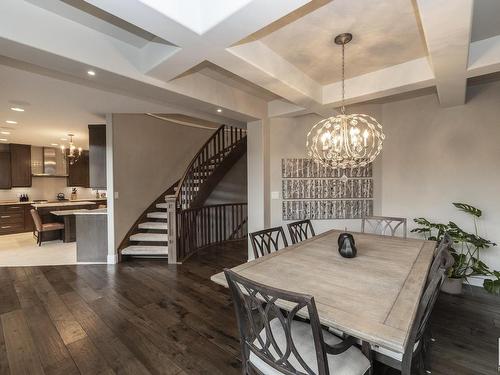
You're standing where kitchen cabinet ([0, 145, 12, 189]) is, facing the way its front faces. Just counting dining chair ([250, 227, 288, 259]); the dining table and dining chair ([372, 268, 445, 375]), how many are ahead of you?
3

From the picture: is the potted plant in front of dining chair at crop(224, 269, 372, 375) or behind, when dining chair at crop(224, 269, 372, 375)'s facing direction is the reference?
in front

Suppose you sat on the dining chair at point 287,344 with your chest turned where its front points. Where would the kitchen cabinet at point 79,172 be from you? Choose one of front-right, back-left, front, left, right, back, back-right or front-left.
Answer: left

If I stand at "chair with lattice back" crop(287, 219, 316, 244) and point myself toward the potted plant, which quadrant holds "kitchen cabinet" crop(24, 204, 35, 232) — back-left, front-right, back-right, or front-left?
back-left

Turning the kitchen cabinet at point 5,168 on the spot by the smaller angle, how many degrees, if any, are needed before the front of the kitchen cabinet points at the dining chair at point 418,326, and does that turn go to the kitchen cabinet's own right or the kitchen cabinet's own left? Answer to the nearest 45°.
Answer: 0° — it already faces it

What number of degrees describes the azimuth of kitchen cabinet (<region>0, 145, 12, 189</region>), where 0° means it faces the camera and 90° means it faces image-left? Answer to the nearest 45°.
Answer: approximately 0°

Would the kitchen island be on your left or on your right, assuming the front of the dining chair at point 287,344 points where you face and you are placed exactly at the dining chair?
on your left

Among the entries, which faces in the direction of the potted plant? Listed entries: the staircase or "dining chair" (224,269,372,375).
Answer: the dining chair

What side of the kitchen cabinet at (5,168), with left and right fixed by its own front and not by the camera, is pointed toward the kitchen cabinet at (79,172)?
left

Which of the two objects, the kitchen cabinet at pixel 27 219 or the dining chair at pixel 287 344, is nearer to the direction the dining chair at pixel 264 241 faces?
the dining chair

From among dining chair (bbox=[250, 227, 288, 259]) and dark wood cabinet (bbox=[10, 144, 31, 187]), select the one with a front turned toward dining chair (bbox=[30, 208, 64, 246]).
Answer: the dark wood cabinet

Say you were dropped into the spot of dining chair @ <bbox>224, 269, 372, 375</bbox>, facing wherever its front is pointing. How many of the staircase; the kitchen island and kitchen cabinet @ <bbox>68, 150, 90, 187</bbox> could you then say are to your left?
3

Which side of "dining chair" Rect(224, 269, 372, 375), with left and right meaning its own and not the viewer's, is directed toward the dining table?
front

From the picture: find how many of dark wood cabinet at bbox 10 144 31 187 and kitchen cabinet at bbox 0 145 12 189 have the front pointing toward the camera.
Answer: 2
